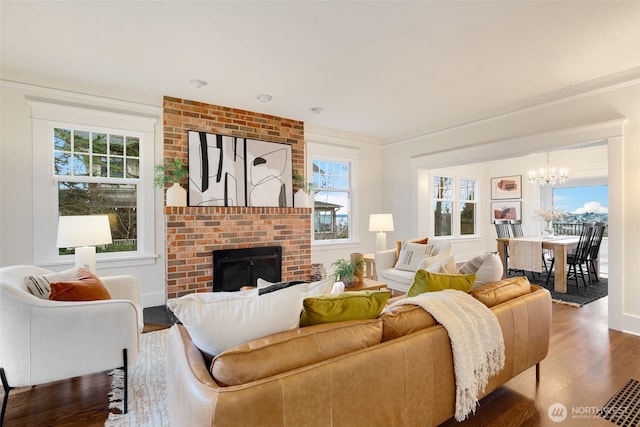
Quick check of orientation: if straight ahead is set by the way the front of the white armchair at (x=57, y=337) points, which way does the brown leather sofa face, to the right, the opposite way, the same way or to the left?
to the left

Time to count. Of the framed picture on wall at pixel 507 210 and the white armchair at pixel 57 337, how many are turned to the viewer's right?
1

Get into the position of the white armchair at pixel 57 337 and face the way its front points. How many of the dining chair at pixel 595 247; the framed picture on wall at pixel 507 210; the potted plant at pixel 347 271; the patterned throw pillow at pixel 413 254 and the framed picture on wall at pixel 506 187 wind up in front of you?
5

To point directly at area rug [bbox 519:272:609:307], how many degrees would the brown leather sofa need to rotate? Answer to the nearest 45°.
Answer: approximately 90° to its right

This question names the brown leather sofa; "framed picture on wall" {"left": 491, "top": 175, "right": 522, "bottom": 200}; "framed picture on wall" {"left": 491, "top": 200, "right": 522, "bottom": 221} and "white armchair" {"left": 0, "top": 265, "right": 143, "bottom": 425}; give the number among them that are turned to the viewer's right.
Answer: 1

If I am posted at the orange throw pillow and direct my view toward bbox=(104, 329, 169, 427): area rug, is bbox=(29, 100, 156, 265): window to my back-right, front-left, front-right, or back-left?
back-left

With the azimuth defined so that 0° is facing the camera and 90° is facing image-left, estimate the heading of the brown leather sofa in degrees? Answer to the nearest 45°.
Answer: approximately 135°

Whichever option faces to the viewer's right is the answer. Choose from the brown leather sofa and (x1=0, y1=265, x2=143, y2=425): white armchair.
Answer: the white armchair

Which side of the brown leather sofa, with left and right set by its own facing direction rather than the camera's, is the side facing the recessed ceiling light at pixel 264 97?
front

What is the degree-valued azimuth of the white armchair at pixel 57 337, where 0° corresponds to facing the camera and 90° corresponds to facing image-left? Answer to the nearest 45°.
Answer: approximately 270°

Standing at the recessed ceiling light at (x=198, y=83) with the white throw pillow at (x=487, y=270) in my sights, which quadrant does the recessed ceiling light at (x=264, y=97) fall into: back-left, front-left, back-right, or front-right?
front-left

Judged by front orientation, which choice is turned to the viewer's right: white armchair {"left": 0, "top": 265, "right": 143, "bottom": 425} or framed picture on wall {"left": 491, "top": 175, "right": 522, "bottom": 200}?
the white armchair

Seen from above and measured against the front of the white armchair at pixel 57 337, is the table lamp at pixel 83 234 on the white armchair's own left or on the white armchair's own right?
on the white armchair's own left

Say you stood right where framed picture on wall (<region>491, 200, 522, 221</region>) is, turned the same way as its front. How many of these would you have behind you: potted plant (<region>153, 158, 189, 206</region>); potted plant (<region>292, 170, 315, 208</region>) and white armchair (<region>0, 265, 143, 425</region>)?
0

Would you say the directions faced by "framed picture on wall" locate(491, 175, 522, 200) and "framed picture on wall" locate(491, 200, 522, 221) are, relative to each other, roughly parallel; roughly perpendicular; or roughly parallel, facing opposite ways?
roughly parallel

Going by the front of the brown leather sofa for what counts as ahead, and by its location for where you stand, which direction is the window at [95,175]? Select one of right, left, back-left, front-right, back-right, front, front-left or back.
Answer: front
